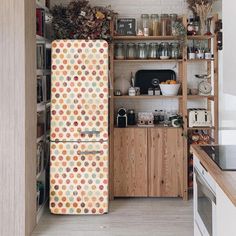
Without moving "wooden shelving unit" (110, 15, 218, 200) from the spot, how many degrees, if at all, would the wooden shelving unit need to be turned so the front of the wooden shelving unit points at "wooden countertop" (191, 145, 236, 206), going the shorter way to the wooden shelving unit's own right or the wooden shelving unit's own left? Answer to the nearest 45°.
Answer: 0° — it already faces it

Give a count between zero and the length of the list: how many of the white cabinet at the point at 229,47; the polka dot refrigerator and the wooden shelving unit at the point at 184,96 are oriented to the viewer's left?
1

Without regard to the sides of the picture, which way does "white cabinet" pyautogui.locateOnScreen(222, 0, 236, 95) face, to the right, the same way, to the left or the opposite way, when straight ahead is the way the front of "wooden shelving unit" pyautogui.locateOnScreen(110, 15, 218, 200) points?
to the right

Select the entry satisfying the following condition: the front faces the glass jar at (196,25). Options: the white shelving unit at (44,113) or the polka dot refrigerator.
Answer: the white shelving unit

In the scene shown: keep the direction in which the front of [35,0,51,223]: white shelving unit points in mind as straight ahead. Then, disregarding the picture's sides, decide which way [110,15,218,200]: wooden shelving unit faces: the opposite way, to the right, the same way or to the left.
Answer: to the right

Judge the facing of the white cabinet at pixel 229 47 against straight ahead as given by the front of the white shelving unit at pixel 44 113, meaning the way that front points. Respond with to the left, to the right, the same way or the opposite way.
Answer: the opposite way

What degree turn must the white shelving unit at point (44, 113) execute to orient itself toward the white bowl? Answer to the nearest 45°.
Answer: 0° — it already faces it

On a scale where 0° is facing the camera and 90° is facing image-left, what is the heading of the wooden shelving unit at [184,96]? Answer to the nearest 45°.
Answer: approximately 0°

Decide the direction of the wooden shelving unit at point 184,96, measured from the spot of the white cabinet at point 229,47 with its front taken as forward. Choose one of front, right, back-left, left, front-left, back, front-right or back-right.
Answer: right
